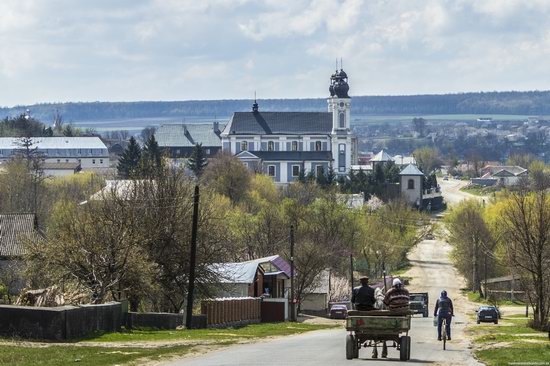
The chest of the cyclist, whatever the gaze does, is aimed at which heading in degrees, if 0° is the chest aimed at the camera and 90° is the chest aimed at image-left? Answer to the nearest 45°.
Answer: approximately 180°

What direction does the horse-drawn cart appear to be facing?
away from the camera

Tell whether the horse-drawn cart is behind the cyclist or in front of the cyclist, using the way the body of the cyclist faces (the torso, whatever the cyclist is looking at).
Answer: behind

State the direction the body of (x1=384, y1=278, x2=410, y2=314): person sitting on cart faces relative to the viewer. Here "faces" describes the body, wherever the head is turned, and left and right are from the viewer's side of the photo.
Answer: facing away from the viewer

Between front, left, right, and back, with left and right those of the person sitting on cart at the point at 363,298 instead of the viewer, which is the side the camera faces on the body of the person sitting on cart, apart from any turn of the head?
back

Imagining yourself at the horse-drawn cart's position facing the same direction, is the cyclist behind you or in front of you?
in front

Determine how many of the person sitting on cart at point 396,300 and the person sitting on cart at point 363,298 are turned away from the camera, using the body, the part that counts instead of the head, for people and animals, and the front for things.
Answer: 2

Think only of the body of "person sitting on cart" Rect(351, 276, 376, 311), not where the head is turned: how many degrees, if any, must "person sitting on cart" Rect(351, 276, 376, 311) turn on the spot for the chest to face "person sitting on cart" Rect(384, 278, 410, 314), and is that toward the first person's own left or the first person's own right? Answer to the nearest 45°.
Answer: approximately 90° to the first person's own right
